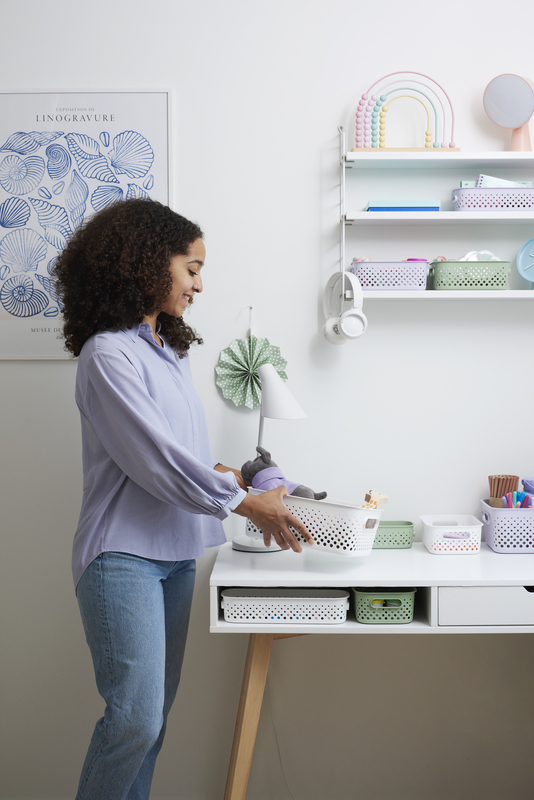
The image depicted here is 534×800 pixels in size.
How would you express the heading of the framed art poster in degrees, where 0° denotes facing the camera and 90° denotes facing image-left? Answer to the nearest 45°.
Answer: approximately 0°

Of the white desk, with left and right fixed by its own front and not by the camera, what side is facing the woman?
right

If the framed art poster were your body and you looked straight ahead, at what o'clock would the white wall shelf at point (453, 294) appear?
The white wall shelf is roughly at 10 o'clock from the framed art poster.

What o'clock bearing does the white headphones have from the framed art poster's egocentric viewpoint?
The white headphones is roughly at 10 o'clock from the framed art poster.

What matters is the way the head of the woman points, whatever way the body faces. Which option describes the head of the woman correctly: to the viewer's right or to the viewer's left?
to the viewer's right
